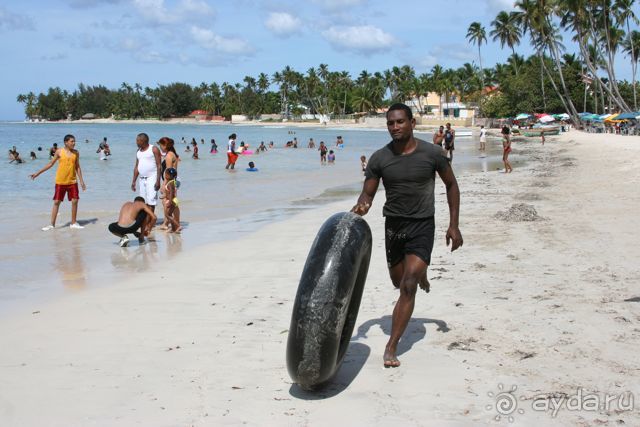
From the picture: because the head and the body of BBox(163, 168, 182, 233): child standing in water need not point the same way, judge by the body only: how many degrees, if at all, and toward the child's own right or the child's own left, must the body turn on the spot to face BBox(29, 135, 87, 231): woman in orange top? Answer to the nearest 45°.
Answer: approximately 45° to the child's own right

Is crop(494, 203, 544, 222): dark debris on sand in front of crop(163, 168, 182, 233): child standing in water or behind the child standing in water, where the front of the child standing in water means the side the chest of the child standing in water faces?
behind

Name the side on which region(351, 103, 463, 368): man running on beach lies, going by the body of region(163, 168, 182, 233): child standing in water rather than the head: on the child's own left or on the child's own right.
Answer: on the child's own left
